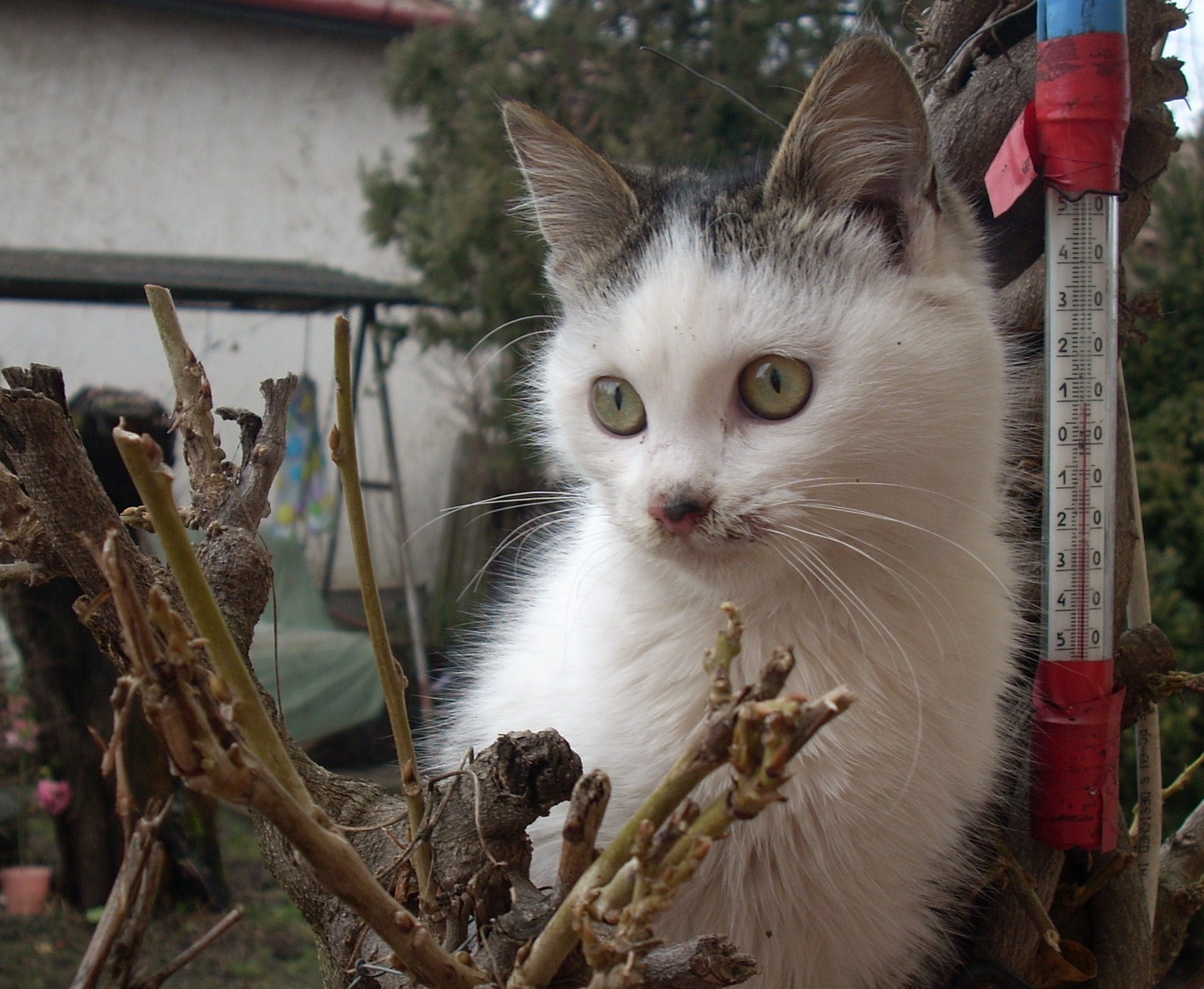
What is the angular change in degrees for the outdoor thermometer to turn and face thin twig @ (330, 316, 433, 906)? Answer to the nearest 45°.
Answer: approximately 45° to its right

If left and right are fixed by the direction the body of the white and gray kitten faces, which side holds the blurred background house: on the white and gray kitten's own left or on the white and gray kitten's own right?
on the white and gray kitten's own right

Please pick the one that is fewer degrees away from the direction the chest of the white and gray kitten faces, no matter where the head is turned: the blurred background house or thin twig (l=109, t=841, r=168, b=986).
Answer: the thin twig

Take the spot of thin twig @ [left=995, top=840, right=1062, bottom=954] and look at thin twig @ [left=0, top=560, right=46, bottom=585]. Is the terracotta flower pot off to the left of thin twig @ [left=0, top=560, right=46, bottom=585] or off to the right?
right

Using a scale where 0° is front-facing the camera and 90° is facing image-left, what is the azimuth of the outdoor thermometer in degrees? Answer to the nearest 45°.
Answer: approximately 0°

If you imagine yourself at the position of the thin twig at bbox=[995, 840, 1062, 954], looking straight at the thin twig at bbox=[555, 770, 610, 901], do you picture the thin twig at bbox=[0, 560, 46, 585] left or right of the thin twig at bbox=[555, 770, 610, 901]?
right

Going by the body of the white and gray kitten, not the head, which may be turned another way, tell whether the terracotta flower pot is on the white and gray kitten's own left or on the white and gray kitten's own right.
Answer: on the white and gray kitten's own right

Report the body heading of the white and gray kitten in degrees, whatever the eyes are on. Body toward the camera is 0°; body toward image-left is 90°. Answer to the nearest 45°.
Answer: approximately 45°

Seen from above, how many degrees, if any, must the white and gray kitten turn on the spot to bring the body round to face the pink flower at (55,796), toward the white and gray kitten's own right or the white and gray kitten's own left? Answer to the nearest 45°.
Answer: approximately 90° to the white and gray kitten's own right
